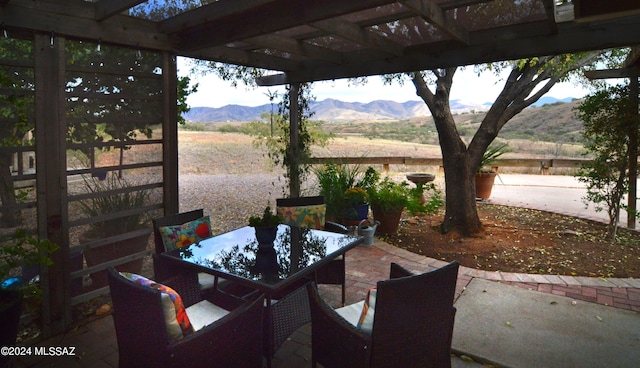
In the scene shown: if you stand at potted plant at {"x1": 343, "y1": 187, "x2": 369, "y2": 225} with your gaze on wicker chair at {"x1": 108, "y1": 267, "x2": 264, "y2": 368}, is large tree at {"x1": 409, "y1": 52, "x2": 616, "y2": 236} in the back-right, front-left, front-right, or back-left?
back-left

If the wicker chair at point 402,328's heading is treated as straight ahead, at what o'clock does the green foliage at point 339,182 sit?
The green foliage is roughly at 1 o'clock from the wicker chair.

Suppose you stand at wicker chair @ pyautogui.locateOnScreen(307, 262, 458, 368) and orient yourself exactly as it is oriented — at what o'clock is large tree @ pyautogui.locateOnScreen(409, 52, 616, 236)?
The large tree is roughly at 2 o'clock from the wicker chair.

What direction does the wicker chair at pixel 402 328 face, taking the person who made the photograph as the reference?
facing away from the viewer and to the left of the viewer

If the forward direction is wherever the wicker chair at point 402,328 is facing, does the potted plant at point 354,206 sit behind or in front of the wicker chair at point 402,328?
in front

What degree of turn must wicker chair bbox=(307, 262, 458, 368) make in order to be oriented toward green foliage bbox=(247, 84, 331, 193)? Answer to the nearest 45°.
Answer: approximately 45° to its right

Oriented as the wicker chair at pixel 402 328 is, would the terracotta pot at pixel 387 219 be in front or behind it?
in front

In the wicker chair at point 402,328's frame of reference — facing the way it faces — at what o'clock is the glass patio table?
The glass patio table is roughly at 12 o'clock from the wicker chair.

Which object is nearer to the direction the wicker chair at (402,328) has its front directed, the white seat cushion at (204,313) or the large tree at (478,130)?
the white seat cushion

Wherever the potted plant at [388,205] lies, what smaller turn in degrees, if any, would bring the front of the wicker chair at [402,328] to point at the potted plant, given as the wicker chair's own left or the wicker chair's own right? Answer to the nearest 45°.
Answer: approximately 45° to the wicker chair's own right

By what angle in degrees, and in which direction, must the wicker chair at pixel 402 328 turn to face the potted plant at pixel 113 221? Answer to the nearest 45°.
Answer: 0° — it already faces it

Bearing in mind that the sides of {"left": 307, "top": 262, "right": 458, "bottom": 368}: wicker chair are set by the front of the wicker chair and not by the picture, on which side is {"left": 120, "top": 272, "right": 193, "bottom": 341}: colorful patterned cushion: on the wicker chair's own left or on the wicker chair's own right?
on the wicker chair's own left

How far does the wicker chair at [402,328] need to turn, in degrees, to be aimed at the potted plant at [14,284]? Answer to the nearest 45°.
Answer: approximately 45° to its left
